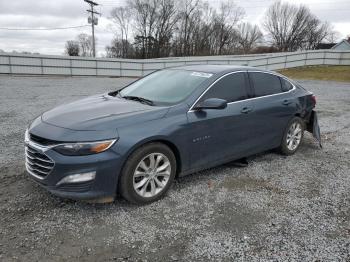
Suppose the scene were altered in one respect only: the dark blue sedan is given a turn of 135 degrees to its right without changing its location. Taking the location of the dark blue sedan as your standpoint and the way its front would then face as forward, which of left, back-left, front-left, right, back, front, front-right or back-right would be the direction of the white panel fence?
front

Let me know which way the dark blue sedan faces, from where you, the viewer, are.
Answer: facing the viewer and to the left of the viewer
